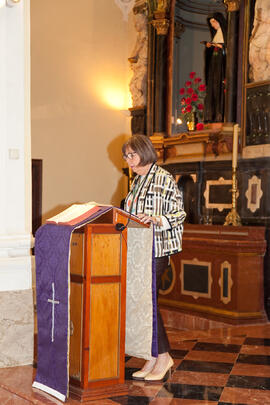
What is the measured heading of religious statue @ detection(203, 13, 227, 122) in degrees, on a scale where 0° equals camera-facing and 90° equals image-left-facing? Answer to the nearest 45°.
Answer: approximately 45°

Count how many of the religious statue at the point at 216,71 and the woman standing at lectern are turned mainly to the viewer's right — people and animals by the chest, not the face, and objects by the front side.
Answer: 0

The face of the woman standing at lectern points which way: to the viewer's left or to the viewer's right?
to the viewer's left

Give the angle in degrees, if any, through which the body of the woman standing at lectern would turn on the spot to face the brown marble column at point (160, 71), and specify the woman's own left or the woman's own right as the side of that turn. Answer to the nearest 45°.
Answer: approximately 135° to the woman's own right

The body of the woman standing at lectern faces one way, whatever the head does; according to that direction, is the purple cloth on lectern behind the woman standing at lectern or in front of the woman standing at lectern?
in front

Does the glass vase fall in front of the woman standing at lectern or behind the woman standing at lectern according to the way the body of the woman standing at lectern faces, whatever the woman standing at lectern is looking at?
behind

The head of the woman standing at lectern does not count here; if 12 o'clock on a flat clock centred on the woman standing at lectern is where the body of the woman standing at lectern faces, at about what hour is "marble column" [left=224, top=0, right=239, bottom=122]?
The marble column is roughly at 5 o'clock from the woman standing at lectern.

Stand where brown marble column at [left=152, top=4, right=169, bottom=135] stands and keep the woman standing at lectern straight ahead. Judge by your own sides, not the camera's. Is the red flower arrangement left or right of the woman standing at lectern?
left

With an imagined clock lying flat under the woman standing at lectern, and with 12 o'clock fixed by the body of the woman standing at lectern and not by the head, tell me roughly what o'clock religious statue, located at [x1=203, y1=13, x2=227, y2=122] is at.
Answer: The religious statue is roughly at 5 o'clock from the woman standing at lectern.

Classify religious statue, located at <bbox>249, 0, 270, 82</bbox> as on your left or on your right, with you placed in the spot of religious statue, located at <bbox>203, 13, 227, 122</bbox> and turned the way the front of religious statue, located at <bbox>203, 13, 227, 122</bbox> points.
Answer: on your left

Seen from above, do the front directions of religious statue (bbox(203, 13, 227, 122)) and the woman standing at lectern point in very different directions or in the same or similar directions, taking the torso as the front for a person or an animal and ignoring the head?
same or similar directions

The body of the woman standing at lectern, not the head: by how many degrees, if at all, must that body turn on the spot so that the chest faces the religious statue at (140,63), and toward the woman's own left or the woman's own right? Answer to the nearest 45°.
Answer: approximately 135° to the woman's own right

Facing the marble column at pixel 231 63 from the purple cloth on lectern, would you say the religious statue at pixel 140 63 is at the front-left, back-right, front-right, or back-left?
front-left
